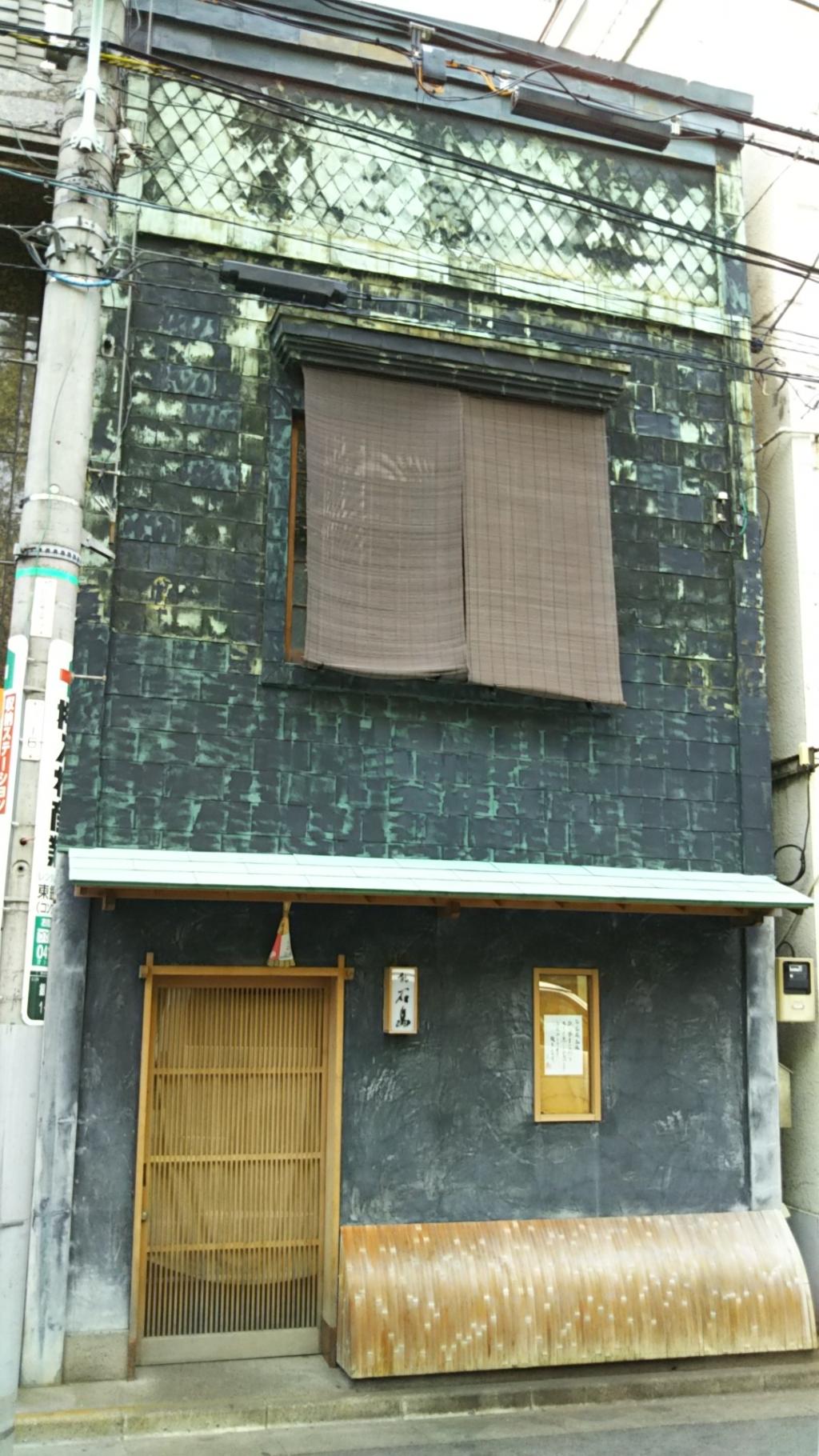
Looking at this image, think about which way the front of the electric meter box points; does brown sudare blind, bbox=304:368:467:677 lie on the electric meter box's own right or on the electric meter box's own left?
on the electric meter box's own right

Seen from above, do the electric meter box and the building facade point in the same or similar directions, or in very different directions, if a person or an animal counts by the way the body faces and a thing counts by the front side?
same or similar directions

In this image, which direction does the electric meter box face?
toward the camera

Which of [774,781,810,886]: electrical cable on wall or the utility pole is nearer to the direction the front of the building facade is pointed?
the utility pole

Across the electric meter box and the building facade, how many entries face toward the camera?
2

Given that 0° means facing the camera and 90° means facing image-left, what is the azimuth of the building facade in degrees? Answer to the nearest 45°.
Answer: approximately 0°

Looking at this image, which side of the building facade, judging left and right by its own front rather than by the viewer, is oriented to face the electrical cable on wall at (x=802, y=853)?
left
